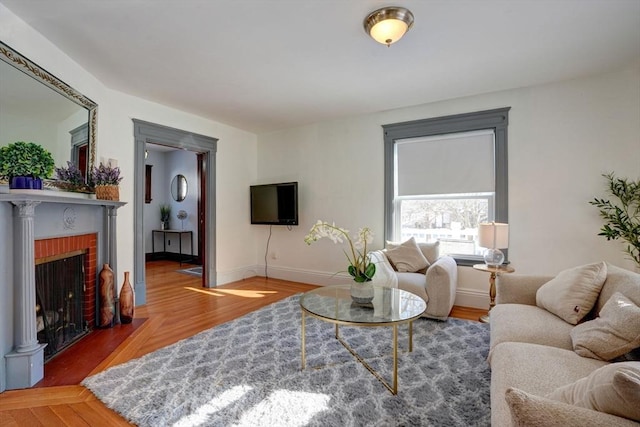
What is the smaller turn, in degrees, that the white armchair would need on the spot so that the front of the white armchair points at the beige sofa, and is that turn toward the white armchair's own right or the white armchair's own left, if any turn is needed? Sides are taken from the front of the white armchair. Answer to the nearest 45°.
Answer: approximately 45° to the white armchair's own left

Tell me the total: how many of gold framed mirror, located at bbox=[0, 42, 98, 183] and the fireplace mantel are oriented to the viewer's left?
0

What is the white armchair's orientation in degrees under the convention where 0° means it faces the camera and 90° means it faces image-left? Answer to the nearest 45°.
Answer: approximately 45°

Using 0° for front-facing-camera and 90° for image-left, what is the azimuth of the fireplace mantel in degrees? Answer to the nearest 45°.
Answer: approximately 315°

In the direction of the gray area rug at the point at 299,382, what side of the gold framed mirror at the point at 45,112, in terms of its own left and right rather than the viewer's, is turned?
front

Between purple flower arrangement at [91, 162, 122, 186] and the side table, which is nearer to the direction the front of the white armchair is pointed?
the purple flower arrangement

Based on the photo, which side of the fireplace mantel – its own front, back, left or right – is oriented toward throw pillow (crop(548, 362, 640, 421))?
front

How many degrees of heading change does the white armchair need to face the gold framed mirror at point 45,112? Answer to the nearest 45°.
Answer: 0° — it already faces it

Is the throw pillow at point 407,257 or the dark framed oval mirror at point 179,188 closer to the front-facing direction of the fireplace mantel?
the throw pillow

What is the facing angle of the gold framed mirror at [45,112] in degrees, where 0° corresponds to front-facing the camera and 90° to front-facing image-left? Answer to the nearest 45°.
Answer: approximately 315°

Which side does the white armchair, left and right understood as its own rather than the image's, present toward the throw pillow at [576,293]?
left
